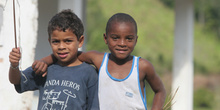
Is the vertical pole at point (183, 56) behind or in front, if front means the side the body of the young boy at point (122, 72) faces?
behind

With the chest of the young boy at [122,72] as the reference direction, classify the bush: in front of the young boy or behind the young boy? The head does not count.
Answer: behind

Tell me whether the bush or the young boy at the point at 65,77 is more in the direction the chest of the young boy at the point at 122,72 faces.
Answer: the young boy

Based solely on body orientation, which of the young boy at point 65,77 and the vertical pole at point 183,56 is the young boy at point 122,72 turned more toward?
the young boy

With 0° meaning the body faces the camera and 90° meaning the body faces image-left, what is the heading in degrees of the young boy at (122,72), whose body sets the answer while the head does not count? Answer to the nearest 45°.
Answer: approximately 0°

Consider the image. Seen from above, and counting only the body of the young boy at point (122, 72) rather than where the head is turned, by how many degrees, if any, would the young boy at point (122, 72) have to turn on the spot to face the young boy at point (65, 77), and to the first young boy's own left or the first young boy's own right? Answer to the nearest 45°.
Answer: approximately 90° to the first young boy's own right
